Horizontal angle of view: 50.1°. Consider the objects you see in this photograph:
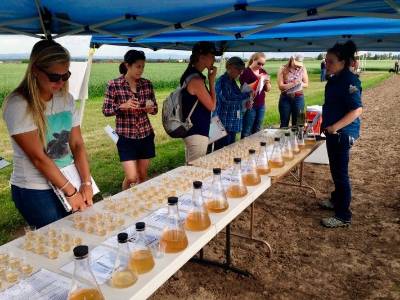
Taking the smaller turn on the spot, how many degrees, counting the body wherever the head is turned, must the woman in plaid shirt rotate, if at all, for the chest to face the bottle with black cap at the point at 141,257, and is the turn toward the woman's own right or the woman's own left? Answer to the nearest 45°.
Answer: approximately 45° to the woman's own right

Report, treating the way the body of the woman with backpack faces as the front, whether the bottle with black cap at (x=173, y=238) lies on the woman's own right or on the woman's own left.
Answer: on the woman's own right

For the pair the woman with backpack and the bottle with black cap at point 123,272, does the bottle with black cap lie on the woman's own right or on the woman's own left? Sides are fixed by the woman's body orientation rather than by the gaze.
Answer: on the woman's own right

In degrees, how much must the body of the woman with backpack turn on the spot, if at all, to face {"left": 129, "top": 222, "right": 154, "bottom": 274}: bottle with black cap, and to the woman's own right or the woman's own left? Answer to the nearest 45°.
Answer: approximately 90° to the woman's own right

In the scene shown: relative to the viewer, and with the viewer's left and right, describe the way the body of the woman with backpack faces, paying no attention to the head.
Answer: facing to the right of the viewer

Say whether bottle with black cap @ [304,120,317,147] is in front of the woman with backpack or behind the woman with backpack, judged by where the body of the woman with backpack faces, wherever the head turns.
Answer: in front

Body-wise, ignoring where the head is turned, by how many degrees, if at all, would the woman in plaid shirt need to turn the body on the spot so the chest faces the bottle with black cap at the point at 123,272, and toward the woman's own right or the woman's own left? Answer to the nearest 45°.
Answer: approximately 45° to the woman's own right

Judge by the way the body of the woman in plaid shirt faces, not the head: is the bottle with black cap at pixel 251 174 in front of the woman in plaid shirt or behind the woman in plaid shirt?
in front

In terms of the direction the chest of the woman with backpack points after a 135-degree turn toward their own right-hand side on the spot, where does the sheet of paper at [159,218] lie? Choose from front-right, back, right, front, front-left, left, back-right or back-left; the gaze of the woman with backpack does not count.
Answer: front-left

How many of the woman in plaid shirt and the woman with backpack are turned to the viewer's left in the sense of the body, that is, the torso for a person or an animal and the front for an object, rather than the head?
0

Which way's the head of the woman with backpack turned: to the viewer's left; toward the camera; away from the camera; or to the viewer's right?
to the viewer's right

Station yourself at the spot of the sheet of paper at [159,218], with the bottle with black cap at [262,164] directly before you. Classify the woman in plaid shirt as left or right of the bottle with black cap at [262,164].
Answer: left

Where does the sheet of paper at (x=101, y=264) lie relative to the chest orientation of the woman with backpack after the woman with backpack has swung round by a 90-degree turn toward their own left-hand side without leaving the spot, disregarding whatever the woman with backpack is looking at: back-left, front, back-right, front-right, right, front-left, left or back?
back

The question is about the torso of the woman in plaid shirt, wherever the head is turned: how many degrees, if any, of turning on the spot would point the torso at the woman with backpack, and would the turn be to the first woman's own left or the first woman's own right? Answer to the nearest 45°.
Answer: approximately 45° to the first woman's own left
